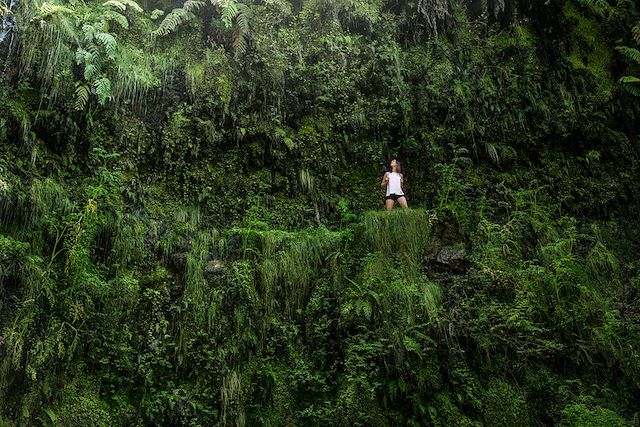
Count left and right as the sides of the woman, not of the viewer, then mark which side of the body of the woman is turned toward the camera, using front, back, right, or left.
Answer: front

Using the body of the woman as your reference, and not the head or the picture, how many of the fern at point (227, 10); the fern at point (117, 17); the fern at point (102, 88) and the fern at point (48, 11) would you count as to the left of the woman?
0

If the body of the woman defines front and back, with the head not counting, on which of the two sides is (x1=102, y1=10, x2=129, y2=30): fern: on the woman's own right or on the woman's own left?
on the woman's own right

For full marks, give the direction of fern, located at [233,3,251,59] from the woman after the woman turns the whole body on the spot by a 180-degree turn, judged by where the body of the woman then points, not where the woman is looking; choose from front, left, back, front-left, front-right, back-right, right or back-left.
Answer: left

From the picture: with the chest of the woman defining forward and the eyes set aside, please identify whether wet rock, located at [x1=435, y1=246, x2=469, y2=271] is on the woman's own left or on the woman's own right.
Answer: on the woman's own left

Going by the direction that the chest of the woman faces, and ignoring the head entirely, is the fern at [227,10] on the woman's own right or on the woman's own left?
on the woman's own right

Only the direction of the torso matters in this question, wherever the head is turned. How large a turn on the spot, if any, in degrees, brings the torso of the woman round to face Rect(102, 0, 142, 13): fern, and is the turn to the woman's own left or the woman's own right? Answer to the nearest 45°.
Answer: approximately 90° to the woman's own right

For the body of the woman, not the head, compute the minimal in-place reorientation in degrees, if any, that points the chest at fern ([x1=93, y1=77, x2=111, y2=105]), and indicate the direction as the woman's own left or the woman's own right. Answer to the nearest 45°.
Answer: approximately 45° to the woman's own right

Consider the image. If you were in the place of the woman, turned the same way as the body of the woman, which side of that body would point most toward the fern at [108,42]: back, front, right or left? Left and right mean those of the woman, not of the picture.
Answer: right

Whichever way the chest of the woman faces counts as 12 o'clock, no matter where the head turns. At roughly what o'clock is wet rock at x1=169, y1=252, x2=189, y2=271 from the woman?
The wet rock is roughly at 2 o'clock from the woman.
